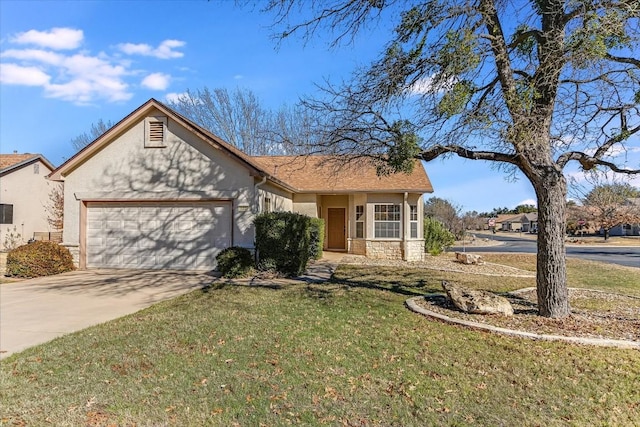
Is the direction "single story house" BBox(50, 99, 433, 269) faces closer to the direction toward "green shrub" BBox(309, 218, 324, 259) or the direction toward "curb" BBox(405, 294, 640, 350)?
the curb

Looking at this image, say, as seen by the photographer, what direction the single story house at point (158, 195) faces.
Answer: facing the viewer

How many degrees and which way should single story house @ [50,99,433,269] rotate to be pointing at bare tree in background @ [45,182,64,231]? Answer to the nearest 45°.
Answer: approximately 135° to its right

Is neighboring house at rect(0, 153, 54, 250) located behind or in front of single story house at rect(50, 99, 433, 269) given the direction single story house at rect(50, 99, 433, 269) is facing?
behind

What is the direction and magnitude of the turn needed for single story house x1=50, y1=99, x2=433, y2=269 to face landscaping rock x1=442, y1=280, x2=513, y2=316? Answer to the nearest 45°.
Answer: approximately 45° to its left

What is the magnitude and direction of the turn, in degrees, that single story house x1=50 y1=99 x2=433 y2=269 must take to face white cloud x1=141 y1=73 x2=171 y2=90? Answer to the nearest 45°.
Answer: approximately 180°

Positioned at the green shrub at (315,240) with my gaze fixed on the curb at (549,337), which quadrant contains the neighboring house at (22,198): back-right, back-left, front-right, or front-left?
back-right

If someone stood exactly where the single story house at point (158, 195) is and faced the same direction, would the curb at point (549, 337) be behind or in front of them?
in front

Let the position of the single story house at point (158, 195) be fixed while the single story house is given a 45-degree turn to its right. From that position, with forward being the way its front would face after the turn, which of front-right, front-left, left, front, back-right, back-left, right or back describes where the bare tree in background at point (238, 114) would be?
back-right

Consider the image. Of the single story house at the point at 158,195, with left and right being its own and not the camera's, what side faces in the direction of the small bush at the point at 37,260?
right

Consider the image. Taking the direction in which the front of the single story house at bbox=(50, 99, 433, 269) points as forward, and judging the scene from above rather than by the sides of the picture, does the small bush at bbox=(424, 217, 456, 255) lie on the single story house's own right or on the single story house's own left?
on the single story house's own left

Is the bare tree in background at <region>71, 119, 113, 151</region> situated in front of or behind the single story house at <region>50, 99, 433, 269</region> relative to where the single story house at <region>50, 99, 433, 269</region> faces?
behind
